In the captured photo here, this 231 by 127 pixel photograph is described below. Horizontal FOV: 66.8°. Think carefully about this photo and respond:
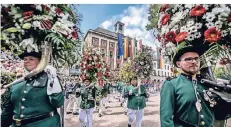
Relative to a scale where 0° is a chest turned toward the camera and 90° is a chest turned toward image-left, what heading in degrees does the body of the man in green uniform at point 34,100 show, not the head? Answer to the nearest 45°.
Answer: approximately 45°

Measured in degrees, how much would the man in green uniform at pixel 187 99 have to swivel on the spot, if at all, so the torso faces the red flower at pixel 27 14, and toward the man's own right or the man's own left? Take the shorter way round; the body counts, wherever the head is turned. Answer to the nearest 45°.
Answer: approximately 135° to the man's own right

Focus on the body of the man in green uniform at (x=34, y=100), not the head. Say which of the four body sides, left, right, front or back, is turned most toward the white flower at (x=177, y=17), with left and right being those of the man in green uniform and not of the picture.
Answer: left

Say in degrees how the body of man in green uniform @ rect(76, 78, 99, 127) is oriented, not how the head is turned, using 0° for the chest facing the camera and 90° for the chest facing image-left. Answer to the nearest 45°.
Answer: approximately 0°

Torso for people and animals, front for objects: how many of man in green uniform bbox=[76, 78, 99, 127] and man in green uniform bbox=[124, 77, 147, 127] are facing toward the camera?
2

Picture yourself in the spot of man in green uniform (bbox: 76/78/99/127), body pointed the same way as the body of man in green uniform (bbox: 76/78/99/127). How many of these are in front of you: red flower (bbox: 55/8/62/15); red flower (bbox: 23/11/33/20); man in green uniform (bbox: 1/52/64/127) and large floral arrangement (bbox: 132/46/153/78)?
3
